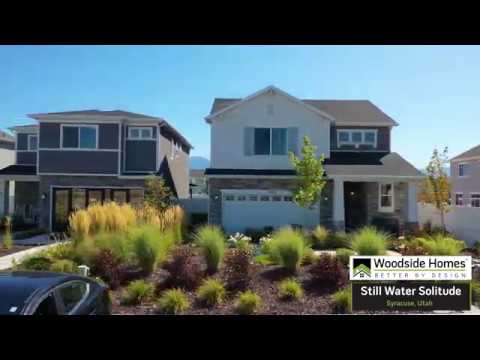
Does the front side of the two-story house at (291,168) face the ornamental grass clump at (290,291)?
yes

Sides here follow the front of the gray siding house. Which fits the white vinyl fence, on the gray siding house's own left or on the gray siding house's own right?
on the gray siding house's own left

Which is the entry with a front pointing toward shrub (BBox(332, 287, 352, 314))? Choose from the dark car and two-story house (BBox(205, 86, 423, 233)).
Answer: the two-story house

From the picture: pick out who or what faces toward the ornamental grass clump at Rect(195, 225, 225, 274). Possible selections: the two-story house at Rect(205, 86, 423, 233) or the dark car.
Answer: the two-story house

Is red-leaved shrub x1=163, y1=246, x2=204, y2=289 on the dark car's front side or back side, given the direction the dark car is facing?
on the back side

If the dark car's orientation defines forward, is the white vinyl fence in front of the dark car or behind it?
behind

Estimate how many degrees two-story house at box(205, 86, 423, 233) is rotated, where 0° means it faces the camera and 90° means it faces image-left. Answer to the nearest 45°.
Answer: approximately 0°

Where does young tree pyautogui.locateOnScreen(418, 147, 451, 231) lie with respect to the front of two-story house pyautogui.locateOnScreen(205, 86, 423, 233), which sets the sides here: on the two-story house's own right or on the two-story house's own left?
on the two-story house's own left

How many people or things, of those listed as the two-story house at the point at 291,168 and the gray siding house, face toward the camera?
2

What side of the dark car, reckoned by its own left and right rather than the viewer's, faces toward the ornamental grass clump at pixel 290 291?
back
